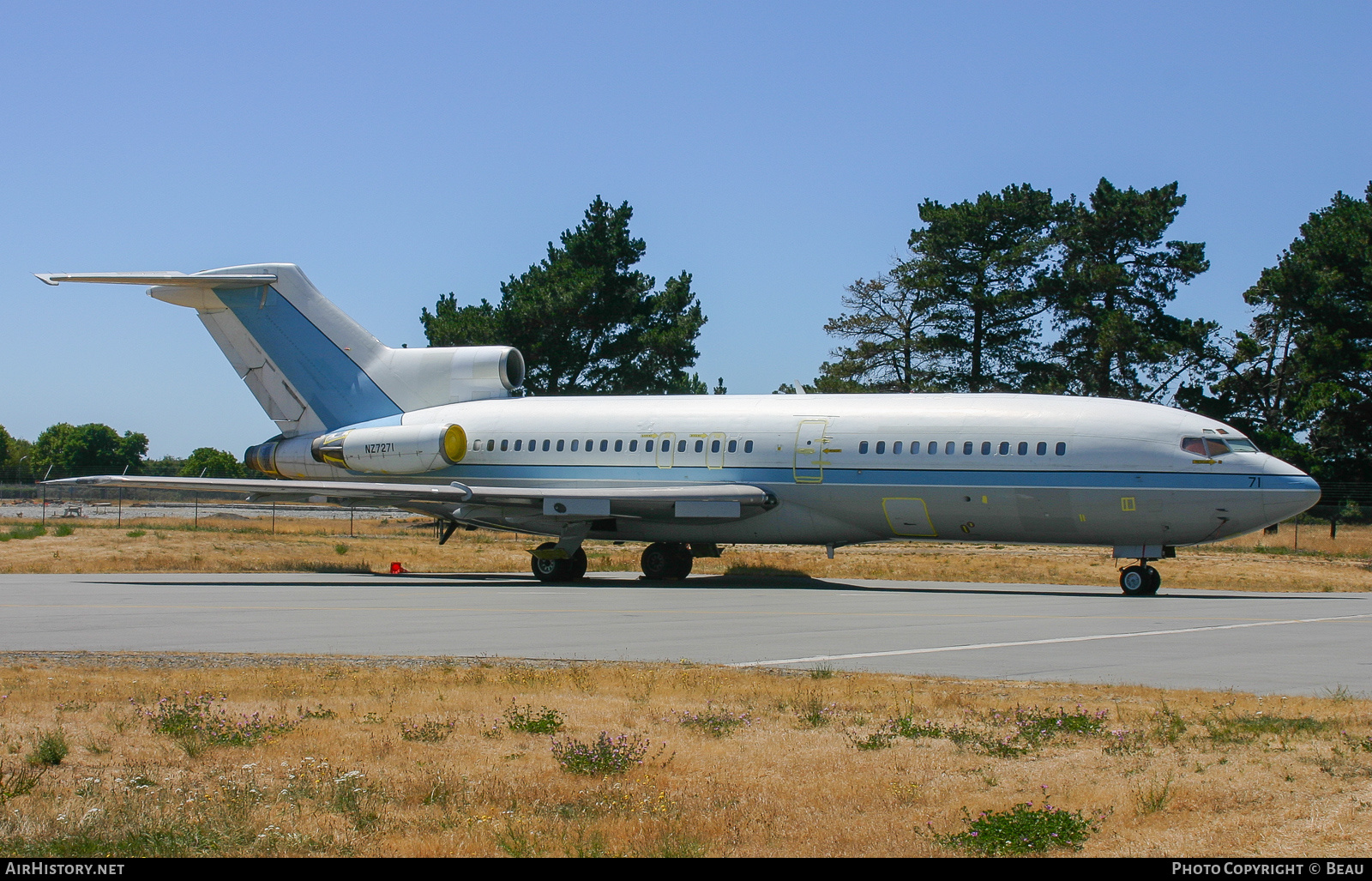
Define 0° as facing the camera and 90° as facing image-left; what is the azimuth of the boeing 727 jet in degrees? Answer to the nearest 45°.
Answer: approximately 315°

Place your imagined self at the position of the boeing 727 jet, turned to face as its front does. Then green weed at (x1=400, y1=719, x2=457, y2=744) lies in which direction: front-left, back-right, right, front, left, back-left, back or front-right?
front-right

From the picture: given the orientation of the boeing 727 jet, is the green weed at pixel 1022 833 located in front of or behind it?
in front

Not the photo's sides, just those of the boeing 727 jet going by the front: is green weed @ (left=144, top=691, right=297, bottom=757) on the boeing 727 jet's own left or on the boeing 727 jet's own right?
on the boeing 727 jet's own right

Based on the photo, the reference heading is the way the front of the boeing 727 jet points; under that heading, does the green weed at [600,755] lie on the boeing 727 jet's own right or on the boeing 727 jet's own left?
on the boeing 727 jet's own right

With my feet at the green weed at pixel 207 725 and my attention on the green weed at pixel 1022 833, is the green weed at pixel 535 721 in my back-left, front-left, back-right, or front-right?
front-left

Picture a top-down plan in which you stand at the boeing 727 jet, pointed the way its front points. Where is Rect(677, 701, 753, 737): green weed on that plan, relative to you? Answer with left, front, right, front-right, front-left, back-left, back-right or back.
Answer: front-right

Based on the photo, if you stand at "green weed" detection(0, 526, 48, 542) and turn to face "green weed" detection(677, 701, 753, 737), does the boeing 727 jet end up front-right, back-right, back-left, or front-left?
front-left

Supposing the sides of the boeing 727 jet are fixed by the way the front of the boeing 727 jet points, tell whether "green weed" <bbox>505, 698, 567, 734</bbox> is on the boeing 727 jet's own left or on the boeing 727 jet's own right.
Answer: on the boeing 727 jet's own right

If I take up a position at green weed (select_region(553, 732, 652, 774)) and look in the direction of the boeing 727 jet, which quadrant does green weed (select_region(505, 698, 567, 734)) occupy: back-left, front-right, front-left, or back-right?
front-left

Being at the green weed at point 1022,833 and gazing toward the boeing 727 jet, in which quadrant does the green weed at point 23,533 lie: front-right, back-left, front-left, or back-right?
front-left
